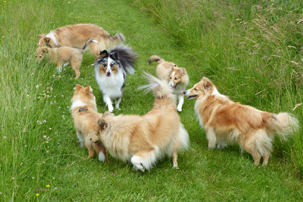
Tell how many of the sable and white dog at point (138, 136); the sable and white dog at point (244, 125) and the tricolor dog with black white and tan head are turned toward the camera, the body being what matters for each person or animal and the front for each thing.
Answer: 1

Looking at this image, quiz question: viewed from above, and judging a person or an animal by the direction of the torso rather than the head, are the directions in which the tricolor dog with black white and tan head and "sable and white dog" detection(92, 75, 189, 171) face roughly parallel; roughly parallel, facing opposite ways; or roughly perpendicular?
roughly perpendicular

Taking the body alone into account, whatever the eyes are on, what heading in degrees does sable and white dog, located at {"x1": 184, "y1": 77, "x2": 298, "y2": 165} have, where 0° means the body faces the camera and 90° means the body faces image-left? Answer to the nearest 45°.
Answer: approximately 135°

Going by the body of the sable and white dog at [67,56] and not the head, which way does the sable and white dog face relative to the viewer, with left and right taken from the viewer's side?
facing to the left of the viewer

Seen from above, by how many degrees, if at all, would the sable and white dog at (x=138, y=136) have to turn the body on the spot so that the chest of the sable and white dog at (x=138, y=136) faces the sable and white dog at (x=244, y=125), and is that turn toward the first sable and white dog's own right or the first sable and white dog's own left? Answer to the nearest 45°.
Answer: approximately 180°

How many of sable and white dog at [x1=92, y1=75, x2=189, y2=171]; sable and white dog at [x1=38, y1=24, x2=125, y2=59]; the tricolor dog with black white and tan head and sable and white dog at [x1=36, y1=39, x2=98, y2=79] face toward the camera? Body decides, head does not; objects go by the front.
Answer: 1

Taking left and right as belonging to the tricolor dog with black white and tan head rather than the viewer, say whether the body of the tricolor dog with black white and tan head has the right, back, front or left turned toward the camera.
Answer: front

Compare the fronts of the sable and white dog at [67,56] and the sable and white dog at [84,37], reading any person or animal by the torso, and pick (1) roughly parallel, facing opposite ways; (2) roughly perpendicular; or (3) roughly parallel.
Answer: roughly parallel

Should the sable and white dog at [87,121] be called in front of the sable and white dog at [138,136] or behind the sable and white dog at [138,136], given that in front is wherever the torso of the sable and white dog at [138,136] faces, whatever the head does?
in front

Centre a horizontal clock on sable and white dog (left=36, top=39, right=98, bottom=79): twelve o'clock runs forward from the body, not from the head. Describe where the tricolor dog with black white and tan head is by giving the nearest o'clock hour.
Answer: The tricolor dog with black white and tan head is roughly at 8 o'clock from the sable and white dog.

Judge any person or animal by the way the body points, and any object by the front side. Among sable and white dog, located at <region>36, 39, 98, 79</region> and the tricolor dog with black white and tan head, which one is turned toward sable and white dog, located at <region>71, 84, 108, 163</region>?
the tricolor dog with black white and tan head

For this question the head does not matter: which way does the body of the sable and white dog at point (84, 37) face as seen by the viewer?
to the viewer's left

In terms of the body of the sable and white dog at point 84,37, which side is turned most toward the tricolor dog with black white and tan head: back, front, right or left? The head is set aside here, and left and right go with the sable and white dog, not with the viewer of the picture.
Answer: left

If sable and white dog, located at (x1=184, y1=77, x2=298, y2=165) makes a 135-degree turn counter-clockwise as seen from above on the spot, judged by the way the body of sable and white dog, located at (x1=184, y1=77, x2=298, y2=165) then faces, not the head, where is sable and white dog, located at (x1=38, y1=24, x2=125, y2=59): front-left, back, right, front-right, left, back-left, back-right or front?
back-right

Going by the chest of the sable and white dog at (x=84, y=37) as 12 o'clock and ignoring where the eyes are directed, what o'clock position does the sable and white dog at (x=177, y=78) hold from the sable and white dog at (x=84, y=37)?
the sable and white dog at (x=177, y=78) is roughly at 8 o'clock from the sable and white dog at (x=84, y=37).

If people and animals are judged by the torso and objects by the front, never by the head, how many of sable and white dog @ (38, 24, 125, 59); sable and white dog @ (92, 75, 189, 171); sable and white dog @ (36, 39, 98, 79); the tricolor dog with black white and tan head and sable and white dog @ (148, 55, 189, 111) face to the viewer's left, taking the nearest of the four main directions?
3

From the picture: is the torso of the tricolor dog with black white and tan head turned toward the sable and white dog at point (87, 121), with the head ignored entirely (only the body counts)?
yes

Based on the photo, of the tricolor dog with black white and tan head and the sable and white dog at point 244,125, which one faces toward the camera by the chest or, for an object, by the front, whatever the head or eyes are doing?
the tricolor dog with black white and tan head
